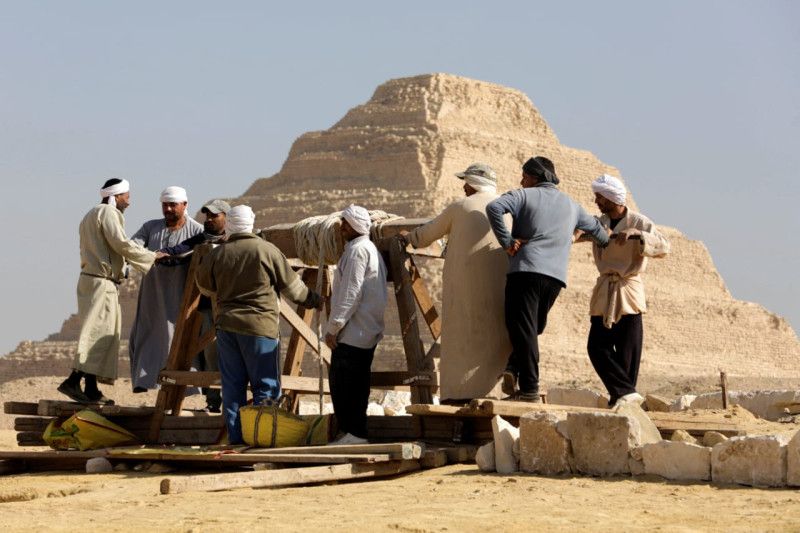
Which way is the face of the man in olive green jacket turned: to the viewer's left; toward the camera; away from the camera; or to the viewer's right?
away from the camera

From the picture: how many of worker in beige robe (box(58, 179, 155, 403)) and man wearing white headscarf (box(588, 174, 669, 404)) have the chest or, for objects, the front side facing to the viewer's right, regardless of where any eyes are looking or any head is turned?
1

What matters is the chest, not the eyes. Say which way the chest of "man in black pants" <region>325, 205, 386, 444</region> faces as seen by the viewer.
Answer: to the viewer's left

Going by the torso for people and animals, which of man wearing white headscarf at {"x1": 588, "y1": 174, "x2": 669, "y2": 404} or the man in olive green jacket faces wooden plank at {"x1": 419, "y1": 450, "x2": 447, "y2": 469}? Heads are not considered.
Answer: the man wearing white headscarf

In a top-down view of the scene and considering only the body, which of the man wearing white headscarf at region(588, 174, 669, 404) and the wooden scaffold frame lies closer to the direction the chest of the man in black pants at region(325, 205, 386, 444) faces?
the wooden scaffold frame

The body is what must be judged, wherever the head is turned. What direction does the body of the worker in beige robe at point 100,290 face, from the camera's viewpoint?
to the viewer's right

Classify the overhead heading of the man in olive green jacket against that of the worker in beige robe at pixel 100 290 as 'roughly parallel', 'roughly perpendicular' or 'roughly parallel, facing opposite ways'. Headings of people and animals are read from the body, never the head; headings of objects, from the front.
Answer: roughly perpendicular

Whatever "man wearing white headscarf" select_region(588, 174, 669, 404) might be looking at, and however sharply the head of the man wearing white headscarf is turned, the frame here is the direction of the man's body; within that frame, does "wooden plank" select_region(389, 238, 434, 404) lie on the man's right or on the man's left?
on the man's right

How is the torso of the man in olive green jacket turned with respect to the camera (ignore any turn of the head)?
away from the camera

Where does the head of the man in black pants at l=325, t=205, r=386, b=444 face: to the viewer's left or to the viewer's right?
to the viewer's left

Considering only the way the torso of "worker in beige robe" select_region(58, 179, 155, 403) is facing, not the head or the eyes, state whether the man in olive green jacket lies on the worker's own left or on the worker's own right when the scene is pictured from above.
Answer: on the worker's own right
